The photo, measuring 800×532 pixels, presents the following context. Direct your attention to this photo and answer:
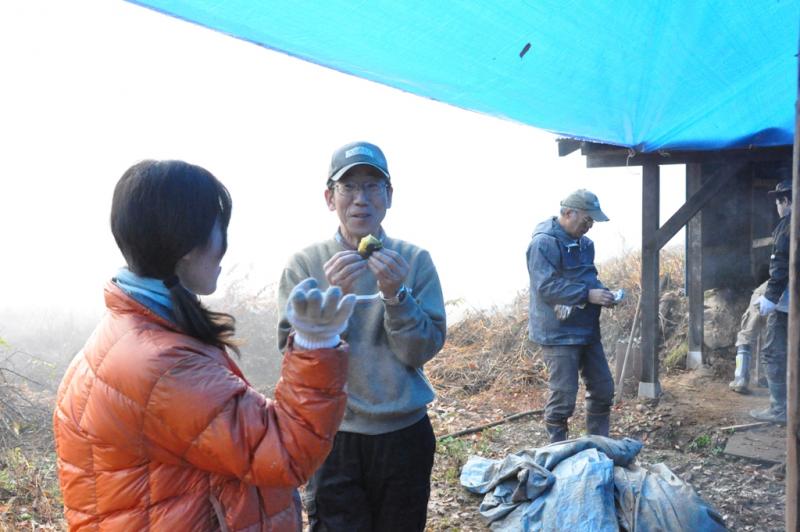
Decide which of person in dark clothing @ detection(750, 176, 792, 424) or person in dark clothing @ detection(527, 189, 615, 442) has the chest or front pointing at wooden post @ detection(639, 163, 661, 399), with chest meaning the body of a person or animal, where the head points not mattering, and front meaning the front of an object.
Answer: person in dark clothing @ detection(750, 176, 792, 424)

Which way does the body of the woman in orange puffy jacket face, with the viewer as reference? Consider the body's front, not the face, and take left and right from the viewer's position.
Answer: facing away from the viewer and to the right of the viewer

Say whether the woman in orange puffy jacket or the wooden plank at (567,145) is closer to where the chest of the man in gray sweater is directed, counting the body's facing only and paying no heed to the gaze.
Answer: the woman in orange puffy jacket

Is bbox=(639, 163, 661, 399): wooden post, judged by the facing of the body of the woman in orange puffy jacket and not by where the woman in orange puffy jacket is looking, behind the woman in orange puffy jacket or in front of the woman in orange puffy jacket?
in front

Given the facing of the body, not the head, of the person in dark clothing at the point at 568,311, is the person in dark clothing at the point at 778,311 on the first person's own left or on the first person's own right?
on the first person's own left

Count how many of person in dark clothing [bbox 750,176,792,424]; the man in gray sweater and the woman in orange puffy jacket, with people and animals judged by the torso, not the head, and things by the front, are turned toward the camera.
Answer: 1

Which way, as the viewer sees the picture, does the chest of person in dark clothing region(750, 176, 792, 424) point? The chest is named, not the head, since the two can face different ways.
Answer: to the viewer's left

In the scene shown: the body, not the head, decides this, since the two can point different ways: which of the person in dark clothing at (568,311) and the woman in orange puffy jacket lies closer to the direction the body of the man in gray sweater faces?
the woman in orange puffy jacket

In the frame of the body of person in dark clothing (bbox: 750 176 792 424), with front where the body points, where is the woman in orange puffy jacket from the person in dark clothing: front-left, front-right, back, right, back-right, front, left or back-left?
left

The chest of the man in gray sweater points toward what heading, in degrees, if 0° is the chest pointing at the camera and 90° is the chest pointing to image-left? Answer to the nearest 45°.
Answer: approximately 0°

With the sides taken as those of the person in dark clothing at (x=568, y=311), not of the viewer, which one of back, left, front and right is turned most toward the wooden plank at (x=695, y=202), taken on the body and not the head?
left

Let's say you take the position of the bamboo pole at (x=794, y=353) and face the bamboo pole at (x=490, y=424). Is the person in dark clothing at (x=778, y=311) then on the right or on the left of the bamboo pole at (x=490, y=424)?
right

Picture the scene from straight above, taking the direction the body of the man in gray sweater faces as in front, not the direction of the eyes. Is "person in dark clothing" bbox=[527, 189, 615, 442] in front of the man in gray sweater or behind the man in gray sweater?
behind
